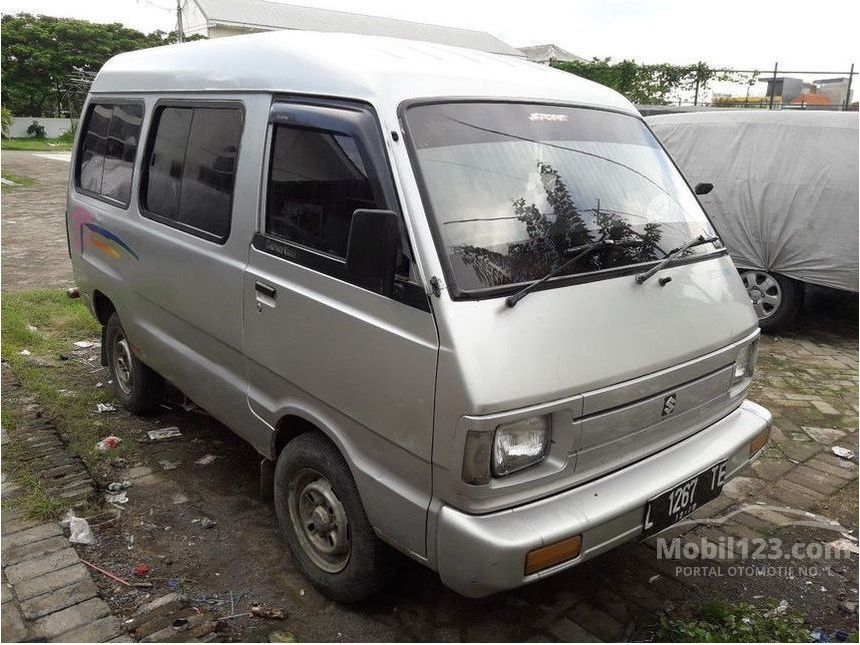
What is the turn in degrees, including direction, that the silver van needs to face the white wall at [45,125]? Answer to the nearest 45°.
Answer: approximately 180°

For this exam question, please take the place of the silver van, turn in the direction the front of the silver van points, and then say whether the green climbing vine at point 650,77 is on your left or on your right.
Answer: on your left

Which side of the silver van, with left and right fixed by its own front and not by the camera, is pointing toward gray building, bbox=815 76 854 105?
left

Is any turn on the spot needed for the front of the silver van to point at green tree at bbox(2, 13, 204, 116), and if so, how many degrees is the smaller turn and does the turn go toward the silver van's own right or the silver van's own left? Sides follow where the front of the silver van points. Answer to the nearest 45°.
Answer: approximately 180°

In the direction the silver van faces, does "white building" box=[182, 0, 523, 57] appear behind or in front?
behind

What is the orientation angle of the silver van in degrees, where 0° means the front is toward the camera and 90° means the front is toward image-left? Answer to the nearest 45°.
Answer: approximately 315°

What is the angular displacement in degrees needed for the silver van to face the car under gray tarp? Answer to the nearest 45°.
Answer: approximately 90° to its left

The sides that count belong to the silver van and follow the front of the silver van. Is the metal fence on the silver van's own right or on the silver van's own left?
on the silver van's own left
